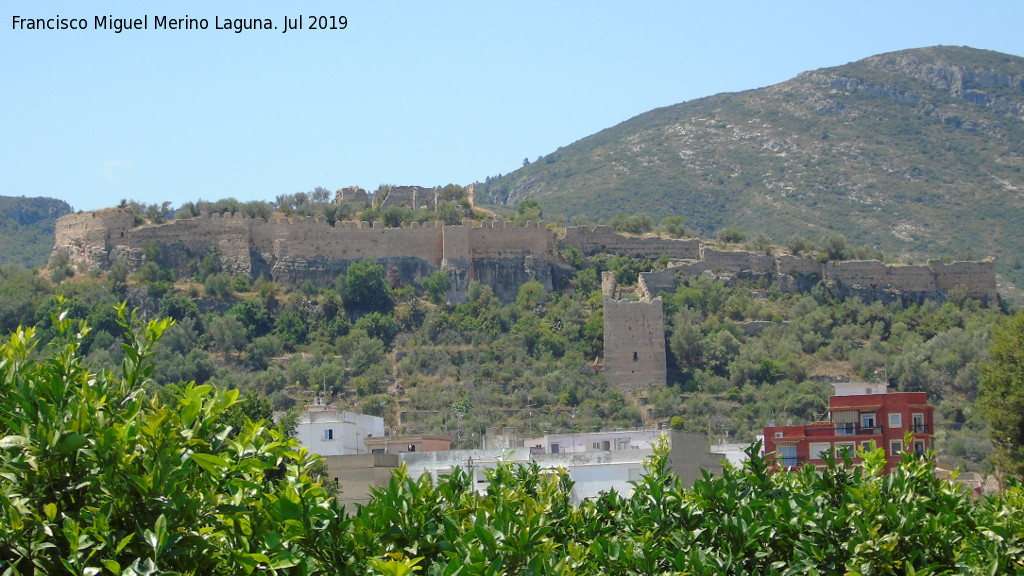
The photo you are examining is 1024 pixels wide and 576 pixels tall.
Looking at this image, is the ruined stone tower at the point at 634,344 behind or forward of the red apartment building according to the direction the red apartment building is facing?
behind

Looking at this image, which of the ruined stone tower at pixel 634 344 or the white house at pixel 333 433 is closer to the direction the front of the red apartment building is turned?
the white house

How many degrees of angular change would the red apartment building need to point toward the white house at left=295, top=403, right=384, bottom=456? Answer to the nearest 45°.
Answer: approximately 90° to its right

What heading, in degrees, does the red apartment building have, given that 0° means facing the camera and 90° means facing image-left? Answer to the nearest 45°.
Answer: approximately 0°

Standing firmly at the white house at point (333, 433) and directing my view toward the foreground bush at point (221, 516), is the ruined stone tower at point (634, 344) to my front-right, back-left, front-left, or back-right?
back-left
